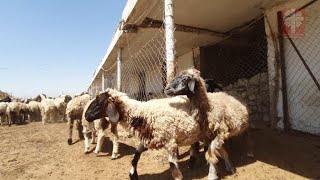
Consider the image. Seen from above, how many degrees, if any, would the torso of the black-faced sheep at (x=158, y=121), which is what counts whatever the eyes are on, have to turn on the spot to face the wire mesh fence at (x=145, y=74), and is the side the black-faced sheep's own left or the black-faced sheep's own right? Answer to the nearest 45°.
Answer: approximately 90° to the black-faced sheep's own right

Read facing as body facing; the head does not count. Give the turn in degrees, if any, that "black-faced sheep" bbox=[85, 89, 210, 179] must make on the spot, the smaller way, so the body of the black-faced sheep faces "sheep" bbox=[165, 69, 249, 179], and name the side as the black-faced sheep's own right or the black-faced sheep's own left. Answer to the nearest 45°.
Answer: approximately 180°

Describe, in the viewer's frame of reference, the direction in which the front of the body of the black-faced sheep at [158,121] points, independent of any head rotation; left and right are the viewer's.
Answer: facing to the left of the viewer

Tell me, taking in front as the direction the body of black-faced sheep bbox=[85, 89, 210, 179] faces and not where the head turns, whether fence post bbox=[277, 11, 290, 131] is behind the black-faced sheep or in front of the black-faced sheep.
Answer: behind

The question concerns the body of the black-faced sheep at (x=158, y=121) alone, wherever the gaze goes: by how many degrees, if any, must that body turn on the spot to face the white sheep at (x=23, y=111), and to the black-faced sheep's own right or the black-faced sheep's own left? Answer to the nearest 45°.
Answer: approximately 45° to the black-faced sheep's own right

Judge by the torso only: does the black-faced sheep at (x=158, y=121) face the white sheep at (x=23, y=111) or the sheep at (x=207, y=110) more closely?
the white sheep

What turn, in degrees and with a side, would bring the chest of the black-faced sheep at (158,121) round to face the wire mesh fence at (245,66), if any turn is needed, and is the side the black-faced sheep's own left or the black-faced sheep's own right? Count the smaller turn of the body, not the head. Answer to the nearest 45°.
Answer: approximately 135° to the black-faced sheep's own right

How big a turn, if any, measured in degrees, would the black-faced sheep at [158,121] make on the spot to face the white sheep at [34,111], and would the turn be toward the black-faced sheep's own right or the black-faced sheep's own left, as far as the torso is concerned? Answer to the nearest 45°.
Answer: approximately 45° to the black-faced sheep's own right

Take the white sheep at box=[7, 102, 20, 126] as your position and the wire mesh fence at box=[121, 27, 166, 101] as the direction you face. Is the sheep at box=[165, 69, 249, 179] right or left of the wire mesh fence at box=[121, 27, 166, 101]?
right

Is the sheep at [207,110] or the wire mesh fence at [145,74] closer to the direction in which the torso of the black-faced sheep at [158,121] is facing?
the wire mesh fence

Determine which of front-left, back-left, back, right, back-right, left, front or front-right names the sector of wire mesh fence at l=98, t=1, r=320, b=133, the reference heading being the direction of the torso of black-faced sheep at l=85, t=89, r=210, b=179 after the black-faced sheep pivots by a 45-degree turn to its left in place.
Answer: back
